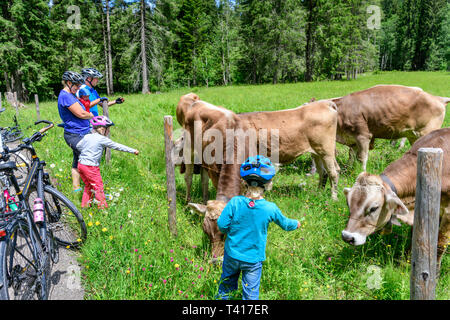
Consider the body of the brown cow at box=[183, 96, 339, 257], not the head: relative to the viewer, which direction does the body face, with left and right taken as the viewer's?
facing the viewer and to the left of the viewer

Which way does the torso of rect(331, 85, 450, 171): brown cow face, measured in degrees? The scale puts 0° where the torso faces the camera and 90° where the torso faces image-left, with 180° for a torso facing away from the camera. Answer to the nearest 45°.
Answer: approximately 90°

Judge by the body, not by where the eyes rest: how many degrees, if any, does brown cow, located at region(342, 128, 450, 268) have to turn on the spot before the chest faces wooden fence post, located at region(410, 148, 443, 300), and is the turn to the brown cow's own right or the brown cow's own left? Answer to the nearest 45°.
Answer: approximately 45° to the brown cow's own left

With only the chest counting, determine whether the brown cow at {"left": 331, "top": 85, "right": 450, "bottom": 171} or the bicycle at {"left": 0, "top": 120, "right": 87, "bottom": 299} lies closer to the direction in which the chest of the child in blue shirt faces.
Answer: the brown cow

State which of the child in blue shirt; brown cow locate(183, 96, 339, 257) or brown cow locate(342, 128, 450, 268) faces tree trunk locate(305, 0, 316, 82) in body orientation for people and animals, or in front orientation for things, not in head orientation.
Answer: the child in blue shirt

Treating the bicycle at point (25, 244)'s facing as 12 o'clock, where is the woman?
The woman is roughly at 11 o'clock from the bicycle.

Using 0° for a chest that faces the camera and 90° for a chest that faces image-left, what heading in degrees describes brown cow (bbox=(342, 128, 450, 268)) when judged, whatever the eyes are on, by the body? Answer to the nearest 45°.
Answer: approximately 45°

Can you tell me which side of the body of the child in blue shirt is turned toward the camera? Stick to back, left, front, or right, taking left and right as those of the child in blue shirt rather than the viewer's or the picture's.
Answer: back

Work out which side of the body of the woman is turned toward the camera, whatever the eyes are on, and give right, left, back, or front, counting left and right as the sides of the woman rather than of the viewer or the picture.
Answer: right

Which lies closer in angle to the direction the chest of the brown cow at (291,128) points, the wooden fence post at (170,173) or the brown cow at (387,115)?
the wooden fence post

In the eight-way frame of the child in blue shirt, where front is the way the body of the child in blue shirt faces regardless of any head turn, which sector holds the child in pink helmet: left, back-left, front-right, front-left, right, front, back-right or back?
front-left

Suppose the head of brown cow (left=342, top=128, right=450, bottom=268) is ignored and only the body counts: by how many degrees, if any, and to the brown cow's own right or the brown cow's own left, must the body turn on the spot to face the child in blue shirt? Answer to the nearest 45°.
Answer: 0° — it already faces them

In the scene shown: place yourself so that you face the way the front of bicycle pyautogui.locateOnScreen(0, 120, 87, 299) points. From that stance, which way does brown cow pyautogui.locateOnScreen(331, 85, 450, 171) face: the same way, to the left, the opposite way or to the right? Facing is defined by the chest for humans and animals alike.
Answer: to the left

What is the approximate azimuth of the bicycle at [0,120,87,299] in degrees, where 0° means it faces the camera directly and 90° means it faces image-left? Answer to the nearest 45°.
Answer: approximately 225°

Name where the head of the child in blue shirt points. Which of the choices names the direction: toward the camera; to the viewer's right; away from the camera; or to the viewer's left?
away from the camera

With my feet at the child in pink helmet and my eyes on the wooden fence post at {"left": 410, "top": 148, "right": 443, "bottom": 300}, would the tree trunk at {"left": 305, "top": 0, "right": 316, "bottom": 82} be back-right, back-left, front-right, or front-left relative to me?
back-left

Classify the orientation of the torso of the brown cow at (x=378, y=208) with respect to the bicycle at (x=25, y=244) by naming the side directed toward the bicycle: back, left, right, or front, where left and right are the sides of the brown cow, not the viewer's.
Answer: front

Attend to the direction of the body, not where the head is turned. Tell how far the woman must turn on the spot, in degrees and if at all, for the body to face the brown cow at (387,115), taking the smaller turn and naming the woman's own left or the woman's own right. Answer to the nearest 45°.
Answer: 0° — they already face it

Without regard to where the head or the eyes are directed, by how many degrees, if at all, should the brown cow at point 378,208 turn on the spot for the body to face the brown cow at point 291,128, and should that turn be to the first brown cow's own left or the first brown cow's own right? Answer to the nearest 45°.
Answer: approximately 90° to the first brown cow's own right
